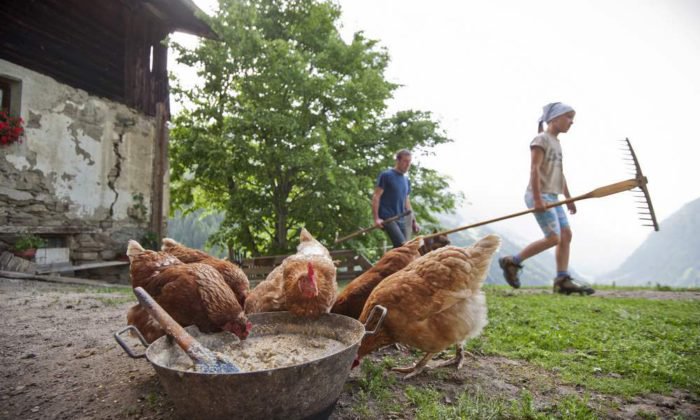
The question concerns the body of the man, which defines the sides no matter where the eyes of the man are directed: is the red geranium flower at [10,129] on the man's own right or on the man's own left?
on the man's own right

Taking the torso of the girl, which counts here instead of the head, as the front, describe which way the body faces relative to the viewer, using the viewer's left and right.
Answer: facing to the right of the viewer

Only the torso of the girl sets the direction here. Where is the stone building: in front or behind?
behind

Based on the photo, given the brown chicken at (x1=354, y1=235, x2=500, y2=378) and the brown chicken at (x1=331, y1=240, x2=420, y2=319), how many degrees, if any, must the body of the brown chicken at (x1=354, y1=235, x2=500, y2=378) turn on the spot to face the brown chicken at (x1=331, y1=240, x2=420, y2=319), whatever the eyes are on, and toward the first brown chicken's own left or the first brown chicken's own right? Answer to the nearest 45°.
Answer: approximately 45° to the first brown chicken's own right

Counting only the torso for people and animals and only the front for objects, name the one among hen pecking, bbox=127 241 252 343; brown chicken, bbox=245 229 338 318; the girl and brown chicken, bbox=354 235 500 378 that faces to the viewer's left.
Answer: brown chicken, bbox=354 235 500 378

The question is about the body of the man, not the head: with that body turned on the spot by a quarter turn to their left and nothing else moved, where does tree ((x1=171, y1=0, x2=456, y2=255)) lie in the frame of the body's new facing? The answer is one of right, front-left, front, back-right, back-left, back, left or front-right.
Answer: left

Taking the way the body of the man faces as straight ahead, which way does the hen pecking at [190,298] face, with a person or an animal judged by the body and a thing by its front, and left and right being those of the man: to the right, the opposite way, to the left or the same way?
to the left

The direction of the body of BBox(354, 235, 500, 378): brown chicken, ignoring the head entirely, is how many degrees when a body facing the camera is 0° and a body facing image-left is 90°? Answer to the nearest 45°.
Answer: approximately 90°

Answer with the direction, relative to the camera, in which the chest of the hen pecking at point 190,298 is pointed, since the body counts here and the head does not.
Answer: to the viewer's right

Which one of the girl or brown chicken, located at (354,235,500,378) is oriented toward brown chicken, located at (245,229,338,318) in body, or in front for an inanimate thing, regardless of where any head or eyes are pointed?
brown chicken, located at (354,235,500,378)

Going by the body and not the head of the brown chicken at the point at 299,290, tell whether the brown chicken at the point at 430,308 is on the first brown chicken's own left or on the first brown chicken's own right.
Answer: on the first brown chicken's own left
